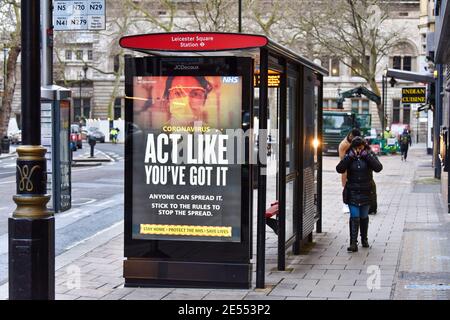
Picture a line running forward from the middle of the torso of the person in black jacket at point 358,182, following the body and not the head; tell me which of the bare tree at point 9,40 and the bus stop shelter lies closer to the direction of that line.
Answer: the bus stop shelter

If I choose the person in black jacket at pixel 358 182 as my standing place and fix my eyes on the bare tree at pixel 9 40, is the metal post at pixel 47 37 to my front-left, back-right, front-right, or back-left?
front-left

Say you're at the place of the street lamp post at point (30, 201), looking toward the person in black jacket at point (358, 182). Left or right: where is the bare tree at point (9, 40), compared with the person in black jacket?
left

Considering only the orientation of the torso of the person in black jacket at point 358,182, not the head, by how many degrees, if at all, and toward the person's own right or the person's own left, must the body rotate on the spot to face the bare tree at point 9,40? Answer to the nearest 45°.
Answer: approximately 135° to the person's own right

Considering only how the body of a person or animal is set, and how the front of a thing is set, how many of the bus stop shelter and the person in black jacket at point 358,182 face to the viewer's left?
1

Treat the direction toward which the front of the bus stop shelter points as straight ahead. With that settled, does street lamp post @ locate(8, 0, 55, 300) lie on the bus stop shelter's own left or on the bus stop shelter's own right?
on the bus stop shelter's own left

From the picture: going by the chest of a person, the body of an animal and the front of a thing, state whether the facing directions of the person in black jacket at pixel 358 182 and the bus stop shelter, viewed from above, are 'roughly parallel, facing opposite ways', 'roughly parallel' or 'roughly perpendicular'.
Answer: roughly perpendicular

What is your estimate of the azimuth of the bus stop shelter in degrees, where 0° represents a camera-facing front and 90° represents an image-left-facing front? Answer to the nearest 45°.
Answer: approximately 90°

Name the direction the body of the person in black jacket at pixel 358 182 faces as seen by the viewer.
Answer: toward the camera

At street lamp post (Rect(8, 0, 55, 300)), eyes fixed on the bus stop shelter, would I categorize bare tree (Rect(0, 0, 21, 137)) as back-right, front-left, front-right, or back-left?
front-left

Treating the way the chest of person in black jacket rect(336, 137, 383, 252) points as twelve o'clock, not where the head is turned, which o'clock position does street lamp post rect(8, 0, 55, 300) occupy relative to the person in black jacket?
The street lamp post is roughly at 1 o'clock from the person in black jacket.
